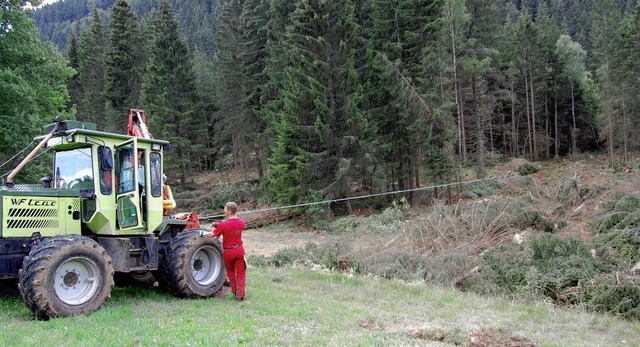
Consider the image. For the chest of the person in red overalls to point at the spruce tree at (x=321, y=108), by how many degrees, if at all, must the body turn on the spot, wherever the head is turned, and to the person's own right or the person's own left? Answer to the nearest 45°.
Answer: approximately 45° to the person's own right

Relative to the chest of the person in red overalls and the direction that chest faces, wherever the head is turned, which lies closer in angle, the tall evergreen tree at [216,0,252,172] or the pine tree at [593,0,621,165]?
the tall evergreen tree

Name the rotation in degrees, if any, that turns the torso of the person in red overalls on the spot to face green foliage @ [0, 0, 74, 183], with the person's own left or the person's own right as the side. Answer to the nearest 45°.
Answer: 0° — they already face it

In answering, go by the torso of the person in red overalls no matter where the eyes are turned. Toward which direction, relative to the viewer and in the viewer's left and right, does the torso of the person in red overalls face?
facing away from the viewer and to the left of the viewer

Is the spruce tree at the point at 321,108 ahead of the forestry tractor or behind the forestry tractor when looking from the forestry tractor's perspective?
behind

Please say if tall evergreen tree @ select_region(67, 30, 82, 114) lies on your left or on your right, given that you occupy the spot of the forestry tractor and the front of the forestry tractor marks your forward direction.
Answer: on your right

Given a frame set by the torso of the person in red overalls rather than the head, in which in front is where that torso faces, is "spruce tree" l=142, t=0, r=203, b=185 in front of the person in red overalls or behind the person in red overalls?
in front

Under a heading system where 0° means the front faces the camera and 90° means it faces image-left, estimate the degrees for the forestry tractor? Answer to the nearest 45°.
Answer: approximately 45°

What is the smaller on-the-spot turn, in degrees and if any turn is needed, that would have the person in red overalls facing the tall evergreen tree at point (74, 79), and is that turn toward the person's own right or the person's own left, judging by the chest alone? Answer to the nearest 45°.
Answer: approximately 45° to the person's own right
